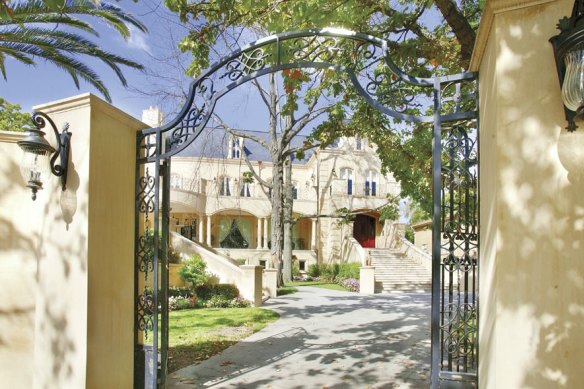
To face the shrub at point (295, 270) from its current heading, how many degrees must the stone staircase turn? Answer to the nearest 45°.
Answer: approximately 135° to its right

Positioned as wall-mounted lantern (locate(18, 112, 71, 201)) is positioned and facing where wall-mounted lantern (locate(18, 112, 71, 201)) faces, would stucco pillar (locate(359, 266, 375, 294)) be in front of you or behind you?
behind

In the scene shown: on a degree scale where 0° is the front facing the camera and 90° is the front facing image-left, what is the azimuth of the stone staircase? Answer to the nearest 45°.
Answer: approximately 0°

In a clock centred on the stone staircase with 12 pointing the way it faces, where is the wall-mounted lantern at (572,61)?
The wall-mounted lantern is roughly at 12 o'clock from the stone staircase.

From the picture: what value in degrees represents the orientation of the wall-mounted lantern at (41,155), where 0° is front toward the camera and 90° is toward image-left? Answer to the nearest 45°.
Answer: approximately 45°

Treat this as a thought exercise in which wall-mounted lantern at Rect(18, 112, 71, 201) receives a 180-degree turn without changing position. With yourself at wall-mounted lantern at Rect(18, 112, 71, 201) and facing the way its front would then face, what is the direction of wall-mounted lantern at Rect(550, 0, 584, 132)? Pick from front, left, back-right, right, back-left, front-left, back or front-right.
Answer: right

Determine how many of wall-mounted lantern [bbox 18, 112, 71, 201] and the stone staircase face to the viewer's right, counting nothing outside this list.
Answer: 0

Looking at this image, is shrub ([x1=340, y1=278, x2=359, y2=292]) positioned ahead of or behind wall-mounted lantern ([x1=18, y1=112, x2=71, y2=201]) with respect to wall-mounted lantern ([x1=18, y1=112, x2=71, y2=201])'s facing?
behind

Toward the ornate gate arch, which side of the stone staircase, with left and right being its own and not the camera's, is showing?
front

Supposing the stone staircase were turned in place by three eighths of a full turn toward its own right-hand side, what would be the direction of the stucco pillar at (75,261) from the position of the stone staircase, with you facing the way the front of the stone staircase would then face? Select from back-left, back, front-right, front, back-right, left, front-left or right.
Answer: back-left
